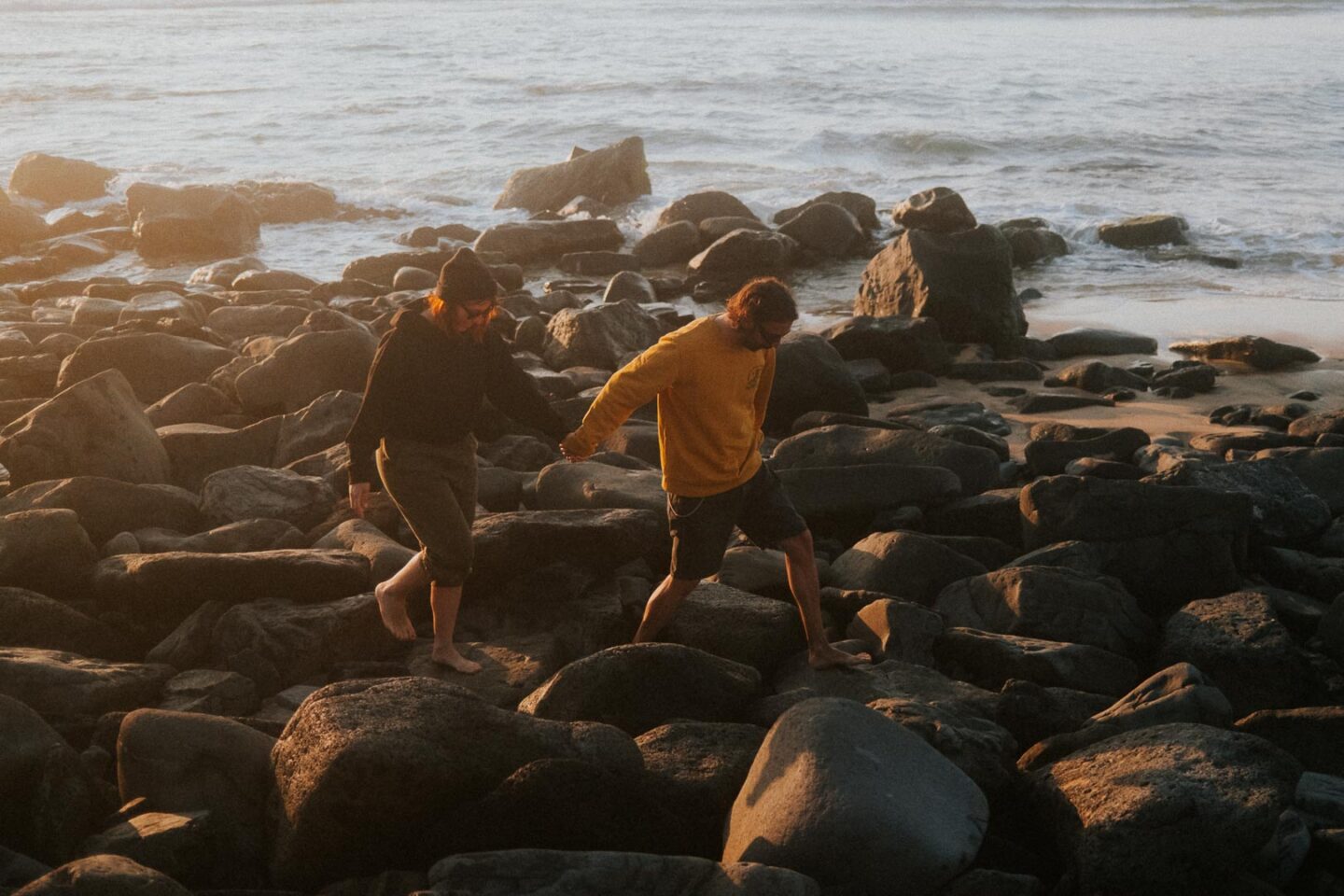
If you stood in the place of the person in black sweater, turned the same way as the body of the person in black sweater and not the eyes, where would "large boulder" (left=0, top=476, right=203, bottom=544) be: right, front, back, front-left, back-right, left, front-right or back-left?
back

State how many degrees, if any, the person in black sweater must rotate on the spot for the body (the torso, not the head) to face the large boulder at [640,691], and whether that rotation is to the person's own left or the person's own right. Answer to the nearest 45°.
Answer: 0° — they already face it

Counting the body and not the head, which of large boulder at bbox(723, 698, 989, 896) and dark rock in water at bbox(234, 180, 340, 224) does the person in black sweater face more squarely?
the large boulder

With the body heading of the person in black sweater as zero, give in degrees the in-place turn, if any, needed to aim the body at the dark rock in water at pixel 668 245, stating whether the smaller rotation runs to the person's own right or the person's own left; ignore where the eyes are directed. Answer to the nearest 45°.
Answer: approximately 135° to the person's own left

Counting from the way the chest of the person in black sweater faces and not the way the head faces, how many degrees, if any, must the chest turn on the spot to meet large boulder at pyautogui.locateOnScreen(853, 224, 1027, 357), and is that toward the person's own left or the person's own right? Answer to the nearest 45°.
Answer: approximately 90° to the person's own left

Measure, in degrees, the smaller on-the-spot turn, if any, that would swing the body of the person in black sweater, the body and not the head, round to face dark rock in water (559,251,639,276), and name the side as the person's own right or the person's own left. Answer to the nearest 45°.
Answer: approximately 135° to the person's own left

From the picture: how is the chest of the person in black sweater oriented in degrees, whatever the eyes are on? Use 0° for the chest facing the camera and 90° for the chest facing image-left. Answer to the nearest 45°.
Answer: approximately 315°

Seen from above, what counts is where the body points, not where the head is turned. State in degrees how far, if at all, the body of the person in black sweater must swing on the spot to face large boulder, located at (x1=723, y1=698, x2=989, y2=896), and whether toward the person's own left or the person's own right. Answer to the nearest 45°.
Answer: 0° — they already face it

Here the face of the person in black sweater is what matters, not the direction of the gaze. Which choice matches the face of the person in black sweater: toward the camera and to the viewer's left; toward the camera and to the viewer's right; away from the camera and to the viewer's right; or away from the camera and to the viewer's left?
toward the camera and to the viewer's right

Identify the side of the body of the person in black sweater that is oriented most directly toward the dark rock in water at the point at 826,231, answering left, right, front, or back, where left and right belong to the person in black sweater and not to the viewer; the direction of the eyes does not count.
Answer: left

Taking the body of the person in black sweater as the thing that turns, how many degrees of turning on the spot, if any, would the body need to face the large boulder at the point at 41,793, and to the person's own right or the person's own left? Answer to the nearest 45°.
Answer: approximately 90° to the person's own right

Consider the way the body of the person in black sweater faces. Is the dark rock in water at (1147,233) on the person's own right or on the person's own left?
on the person's own left

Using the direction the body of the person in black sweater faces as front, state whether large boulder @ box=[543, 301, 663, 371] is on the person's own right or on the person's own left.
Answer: on the person's own left
